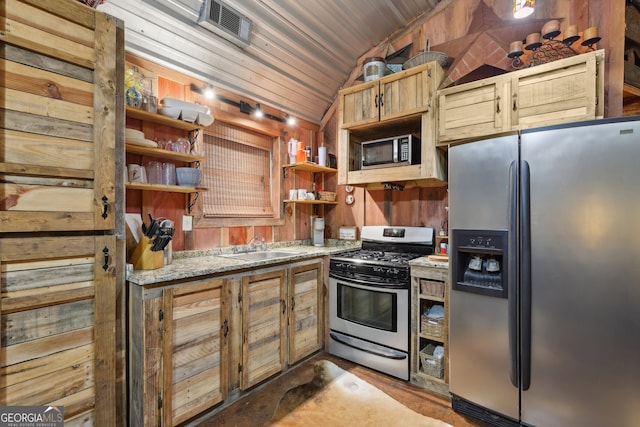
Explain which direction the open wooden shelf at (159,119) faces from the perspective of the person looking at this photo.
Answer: facing the viewer and to the right of the viewer

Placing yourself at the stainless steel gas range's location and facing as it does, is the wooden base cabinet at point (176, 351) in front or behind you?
in front

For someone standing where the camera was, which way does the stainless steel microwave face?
facing the viewer and to the left of the viewer

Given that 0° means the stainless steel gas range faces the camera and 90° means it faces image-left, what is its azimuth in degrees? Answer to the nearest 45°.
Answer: approximately 45°

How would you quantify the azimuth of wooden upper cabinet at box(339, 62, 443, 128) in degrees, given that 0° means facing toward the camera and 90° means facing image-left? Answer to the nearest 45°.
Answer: approximately 45°
